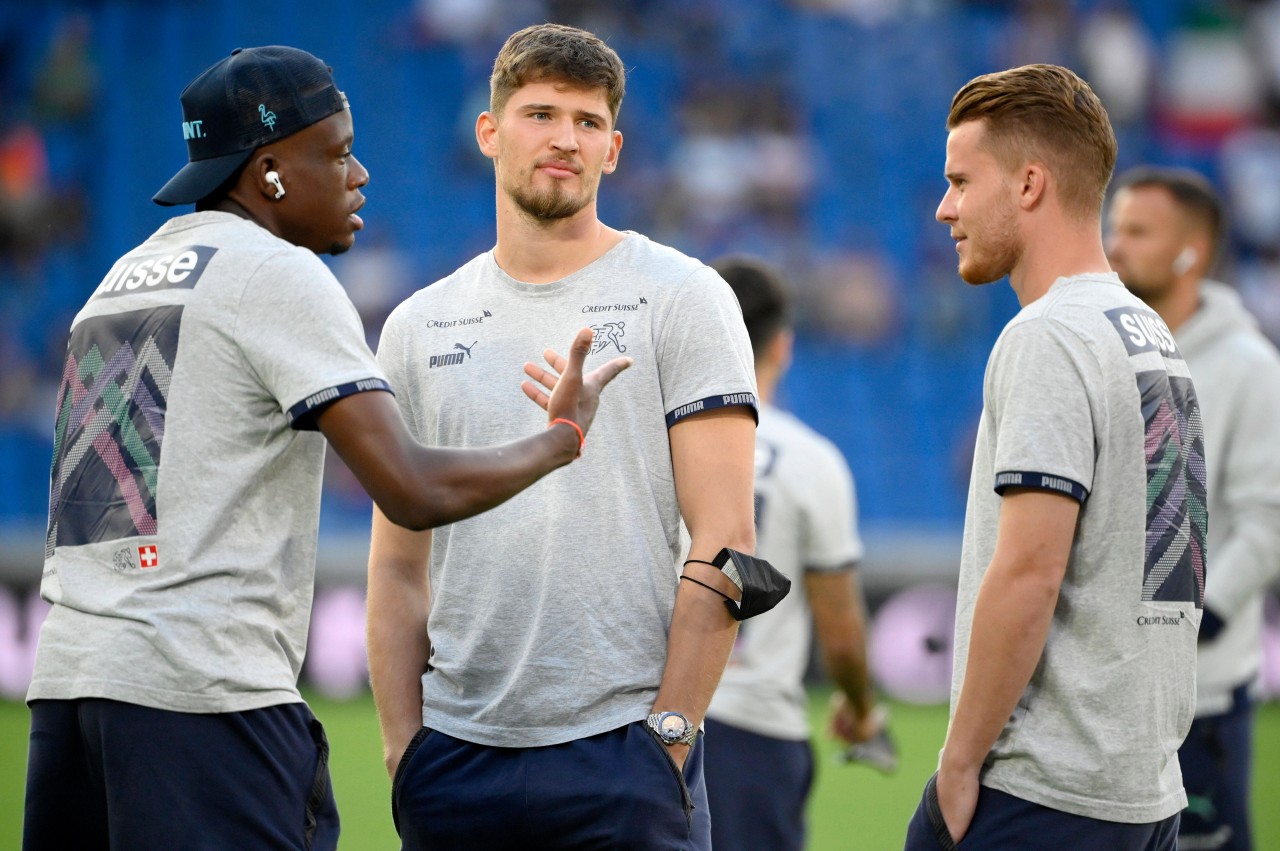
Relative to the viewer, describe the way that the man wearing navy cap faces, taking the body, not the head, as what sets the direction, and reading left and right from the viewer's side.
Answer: facing away from the viewer and to the right of the viewer

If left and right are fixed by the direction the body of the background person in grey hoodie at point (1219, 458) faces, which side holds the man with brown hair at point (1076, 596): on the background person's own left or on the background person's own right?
on the background person's own left

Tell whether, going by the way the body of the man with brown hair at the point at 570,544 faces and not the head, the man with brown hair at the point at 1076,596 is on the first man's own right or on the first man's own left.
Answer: on the first man's own left

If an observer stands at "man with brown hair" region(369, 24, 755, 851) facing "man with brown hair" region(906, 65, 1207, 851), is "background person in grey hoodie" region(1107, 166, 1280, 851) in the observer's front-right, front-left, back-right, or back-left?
front-left

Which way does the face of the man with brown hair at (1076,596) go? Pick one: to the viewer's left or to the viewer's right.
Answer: to the viewer's left

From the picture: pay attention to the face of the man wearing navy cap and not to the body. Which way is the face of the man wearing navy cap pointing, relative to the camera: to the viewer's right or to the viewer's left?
to the viewer's right

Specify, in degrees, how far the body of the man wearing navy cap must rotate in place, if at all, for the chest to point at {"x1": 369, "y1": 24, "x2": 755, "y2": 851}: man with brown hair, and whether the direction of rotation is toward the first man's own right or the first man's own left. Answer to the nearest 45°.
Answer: approximately 45° to the first man's own right

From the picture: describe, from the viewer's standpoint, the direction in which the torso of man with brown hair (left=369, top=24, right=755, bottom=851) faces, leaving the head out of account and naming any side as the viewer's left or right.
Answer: facing the viewer

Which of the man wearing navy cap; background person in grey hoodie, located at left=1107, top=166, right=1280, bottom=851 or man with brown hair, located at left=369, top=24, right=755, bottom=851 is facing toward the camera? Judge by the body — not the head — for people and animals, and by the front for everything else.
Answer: the man with brown hair

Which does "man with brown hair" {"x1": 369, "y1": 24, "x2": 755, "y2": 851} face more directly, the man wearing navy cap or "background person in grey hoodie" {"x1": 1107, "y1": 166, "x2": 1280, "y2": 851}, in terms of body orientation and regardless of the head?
the man wearing navy cap

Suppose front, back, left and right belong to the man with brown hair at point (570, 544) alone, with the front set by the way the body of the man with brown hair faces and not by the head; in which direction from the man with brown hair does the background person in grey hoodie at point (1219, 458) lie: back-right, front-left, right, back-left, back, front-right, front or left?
back-left

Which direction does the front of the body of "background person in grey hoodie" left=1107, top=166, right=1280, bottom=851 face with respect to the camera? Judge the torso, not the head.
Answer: to the viewer's left

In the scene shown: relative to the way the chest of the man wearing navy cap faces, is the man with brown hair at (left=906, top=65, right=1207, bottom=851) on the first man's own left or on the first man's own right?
on the first man's own right

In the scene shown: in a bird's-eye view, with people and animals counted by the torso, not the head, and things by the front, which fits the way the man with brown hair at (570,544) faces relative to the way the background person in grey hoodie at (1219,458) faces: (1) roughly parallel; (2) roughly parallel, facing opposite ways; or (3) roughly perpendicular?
roughly perpendicular

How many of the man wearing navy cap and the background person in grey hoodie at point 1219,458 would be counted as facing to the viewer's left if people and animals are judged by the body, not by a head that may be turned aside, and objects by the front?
1

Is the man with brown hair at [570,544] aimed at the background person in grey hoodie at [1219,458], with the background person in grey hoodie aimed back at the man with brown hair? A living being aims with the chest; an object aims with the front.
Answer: no

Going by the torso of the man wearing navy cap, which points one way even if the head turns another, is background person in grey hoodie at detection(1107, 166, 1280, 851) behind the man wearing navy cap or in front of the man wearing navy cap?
in front
